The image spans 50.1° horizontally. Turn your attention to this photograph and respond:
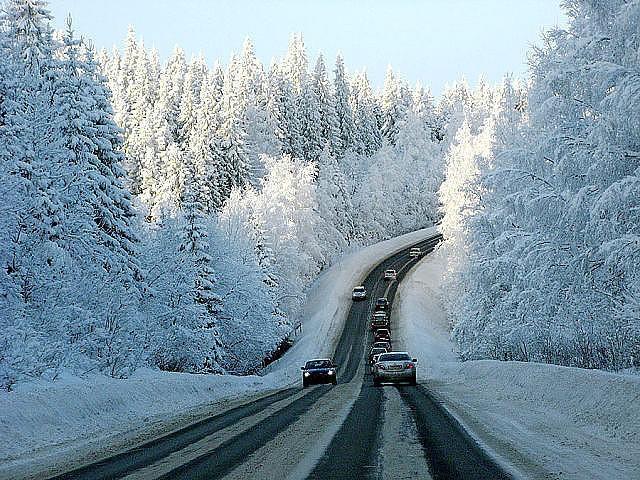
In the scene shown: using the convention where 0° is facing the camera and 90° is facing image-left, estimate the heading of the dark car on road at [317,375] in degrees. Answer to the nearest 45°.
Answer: approximately 0°

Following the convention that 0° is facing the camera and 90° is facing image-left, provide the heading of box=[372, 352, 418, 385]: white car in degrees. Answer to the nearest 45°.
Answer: approximately 180°
